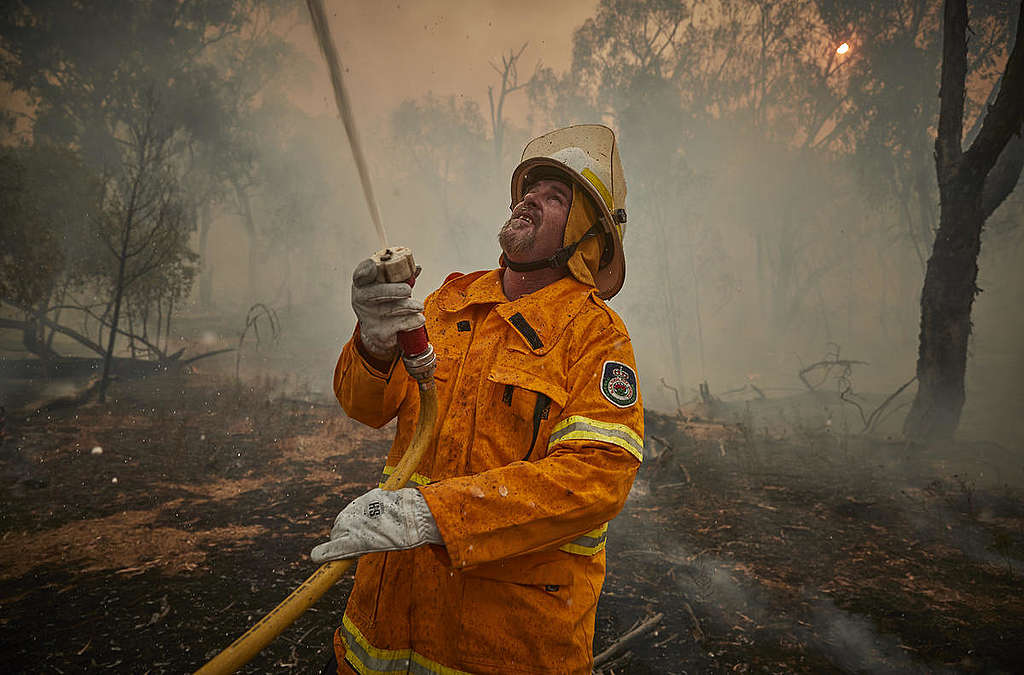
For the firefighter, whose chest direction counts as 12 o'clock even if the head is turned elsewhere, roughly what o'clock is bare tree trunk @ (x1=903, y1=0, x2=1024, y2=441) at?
The bare tree trunk is roughly at 6 o'clock from the firefighter.

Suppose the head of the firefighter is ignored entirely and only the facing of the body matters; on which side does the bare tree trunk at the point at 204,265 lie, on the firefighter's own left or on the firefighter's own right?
on the firefighter's own right

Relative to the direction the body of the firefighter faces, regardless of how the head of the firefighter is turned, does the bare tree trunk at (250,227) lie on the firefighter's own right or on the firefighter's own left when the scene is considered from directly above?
on the firefighter's own right

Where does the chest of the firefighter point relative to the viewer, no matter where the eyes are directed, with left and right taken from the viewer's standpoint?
facing the viewer and to the left of the viewer
